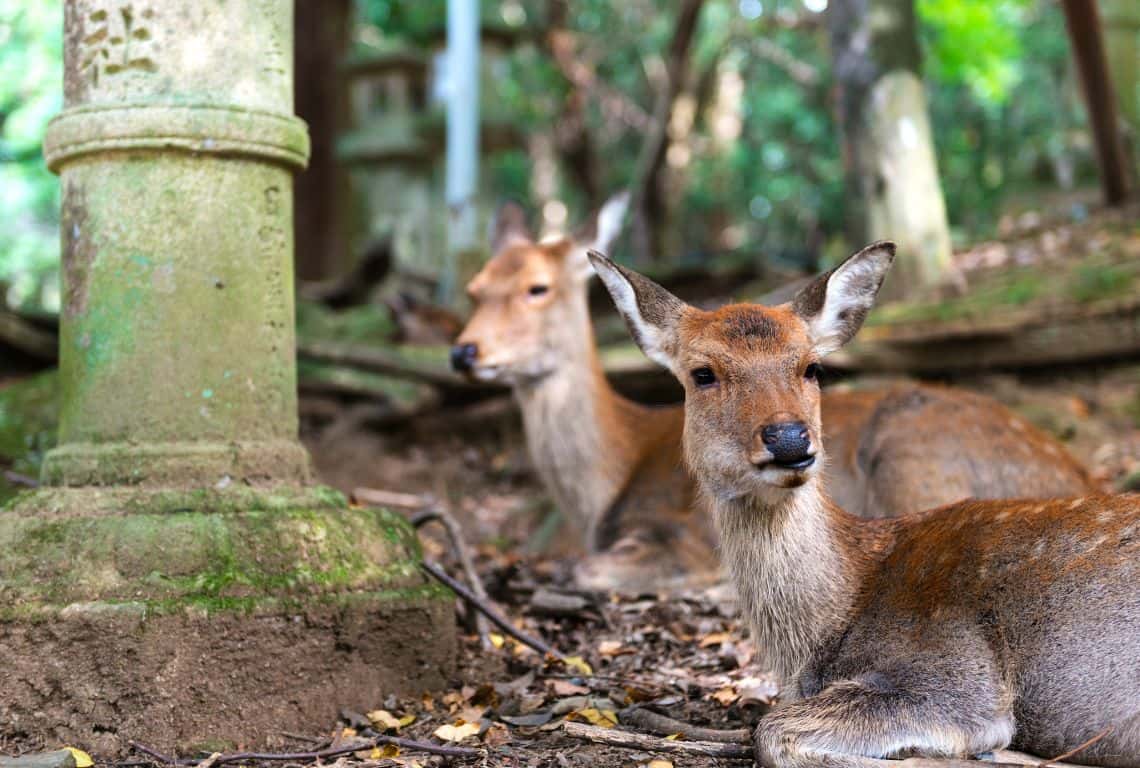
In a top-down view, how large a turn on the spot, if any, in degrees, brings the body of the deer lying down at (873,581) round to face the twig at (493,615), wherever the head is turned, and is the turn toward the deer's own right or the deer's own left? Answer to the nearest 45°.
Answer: approximately 45° to the deer's own right

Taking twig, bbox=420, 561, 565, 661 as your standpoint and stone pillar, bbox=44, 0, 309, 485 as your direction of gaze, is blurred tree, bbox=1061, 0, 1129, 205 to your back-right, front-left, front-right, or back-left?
back-right

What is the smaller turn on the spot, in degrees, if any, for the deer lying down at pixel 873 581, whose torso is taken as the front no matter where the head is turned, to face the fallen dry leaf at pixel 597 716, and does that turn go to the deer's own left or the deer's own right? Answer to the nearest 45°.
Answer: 0° — it already faces it

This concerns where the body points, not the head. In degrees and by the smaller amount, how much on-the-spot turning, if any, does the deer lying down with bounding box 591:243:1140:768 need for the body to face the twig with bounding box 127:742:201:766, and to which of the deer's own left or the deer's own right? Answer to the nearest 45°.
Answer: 0° — it already faces it

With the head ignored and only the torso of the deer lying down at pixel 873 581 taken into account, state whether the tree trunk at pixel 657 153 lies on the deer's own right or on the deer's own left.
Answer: on the deer's own right

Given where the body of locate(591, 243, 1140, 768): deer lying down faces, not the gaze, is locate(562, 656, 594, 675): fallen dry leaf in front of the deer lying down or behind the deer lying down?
in front

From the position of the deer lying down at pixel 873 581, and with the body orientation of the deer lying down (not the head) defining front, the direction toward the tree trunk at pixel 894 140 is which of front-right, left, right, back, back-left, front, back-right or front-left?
right

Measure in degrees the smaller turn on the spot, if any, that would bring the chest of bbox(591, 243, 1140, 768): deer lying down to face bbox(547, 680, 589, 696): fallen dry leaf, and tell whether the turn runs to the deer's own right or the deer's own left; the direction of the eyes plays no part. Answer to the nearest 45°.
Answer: approximately 45° to the deer's own right

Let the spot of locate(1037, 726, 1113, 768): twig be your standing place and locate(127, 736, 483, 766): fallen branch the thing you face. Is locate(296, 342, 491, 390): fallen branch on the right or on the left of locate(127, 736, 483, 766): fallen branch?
right

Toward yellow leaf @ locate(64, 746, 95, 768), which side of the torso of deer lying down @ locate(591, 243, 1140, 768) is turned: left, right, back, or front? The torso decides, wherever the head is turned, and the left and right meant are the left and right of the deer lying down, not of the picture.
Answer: front

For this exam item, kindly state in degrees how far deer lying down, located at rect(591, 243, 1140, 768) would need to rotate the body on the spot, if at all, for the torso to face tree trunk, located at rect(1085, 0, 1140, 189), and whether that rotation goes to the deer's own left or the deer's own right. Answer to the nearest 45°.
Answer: approximately 90° to the deer's own right

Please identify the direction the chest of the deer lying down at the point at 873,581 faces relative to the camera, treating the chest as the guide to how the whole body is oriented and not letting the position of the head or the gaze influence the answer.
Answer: to the viewer's left

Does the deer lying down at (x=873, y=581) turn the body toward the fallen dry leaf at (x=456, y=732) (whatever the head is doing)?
yes

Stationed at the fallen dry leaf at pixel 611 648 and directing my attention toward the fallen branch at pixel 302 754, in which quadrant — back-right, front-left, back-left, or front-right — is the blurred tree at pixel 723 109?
back-right
